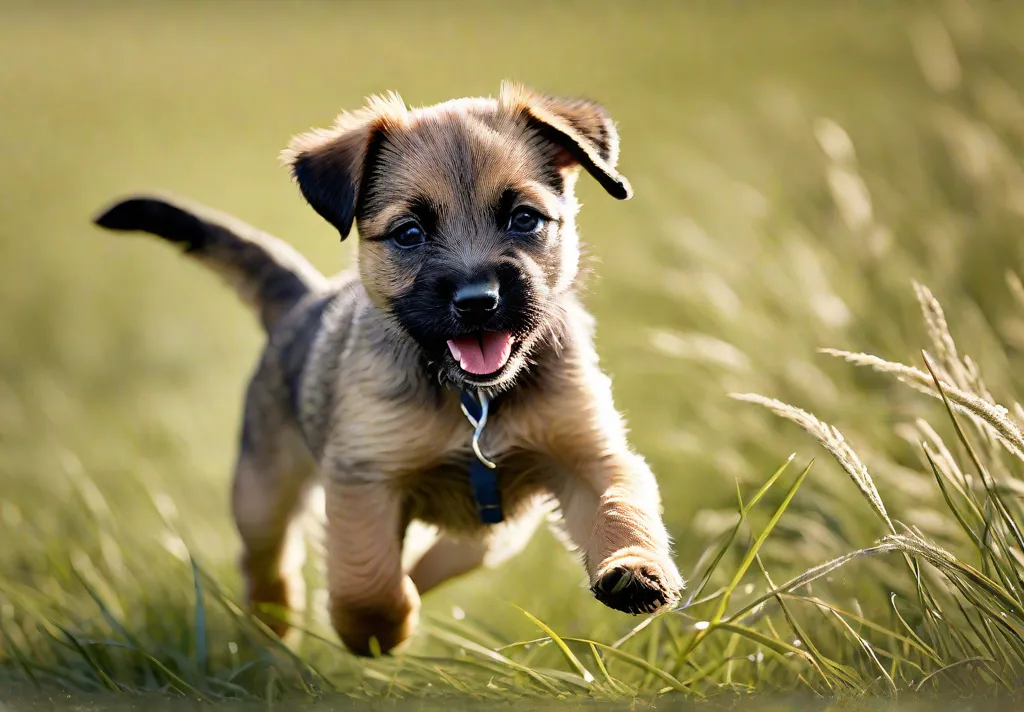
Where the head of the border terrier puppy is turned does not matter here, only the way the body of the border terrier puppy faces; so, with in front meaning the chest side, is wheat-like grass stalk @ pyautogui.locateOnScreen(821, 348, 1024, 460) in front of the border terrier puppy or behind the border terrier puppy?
in front

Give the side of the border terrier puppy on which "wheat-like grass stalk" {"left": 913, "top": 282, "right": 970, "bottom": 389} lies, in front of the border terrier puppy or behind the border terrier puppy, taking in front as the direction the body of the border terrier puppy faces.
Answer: in front

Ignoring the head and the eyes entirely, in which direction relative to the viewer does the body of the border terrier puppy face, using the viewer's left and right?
facing the viewer and to the right of the viewer

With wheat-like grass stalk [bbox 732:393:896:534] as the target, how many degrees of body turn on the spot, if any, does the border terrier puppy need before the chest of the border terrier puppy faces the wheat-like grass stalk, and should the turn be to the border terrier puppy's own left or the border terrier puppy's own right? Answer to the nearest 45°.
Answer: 0° — it already faces it

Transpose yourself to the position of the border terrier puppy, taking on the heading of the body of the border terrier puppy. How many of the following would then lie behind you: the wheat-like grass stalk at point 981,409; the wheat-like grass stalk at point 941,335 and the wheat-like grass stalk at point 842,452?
0
